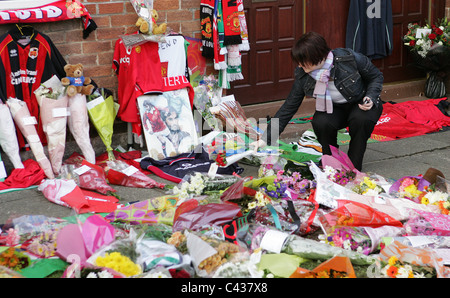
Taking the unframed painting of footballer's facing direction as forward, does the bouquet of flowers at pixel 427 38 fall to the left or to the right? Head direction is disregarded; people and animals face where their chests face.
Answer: on its left

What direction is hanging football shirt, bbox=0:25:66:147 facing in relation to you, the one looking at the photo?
facing the viewer

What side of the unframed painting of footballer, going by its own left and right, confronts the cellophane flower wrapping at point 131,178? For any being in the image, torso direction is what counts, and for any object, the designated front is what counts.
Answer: front

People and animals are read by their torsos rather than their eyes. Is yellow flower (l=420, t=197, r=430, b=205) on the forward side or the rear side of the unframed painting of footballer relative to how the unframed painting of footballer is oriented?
on the forward side

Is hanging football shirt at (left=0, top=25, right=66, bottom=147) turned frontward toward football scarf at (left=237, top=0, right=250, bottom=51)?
no

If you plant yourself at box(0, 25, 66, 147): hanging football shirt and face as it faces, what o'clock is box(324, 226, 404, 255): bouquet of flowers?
The bouquet of flowers is roughly at 11 o'clock from the hanging football shirt.

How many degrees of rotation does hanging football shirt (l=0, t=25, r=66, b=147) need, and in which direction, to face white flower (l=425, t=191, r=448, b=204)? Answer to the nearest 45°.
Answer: approximately 45° to its left

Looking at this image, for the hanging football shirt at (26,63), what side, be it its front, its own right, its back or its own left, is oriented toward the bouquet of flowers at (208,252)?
front

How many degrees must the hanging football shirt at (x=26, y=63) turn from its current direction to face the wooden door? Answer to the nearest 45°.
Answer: approximately 135° to its left

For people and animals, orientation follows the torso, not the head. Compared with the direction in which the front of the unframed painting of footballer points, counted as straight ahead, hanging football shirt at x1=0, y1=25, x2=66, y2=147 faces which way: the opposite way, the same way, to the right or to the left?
the same way

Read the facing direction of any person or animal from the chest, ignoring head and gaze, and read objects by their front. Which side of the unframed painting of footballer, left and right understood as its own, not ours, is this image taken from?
front

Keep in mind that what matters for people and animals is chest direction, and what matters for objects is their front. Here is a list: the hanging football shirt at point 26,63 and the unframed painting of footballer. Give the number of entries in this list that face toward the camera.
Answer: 2

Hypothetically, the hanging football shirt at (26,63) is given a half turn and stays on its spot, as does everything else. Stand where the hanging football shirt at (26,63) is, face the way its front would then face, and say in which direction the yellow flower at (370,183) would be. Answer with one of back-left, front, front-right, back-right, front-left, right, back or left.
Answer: back-right

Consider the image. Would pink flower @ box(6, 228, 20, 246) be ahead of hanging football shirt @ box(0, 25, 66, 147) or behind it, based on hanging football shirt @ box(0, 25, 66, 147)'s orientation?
ahead

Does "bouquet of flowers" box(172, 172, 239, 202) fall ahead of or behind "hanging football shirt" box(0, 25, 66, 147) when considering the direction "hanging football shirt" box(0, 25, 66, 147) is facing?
ahead

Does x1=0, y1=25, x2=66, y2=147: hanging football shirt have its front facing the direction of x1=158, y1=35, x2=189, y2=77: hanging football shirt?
no
